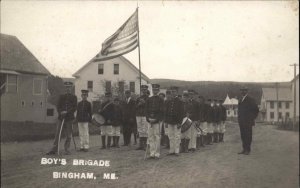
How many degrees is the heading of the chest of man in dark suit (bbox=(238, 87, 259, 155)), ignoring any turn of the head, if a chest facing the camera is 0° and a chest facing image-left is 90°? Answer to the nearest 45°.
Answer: approximately 45°

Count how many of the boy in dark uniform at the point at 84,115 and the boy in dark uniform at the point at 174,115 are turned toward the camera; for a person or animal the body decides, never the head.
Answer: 2

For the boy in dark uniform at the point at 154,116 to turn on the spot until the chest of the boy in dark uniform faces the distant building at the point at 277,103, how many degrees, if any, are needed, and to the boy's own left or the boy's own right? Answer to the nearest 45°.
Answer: approximately 90° to the boy's own left

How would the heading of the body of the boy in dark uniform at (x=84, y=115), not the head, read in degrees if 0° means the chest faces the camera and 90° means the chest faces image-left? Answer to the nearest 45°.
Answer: approximately 0°

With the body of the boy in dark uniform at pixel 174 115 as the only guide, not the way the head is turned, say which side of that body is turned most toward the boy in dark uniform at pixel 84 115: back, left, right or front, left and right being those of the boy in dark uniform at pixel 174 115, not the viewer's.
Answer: right
